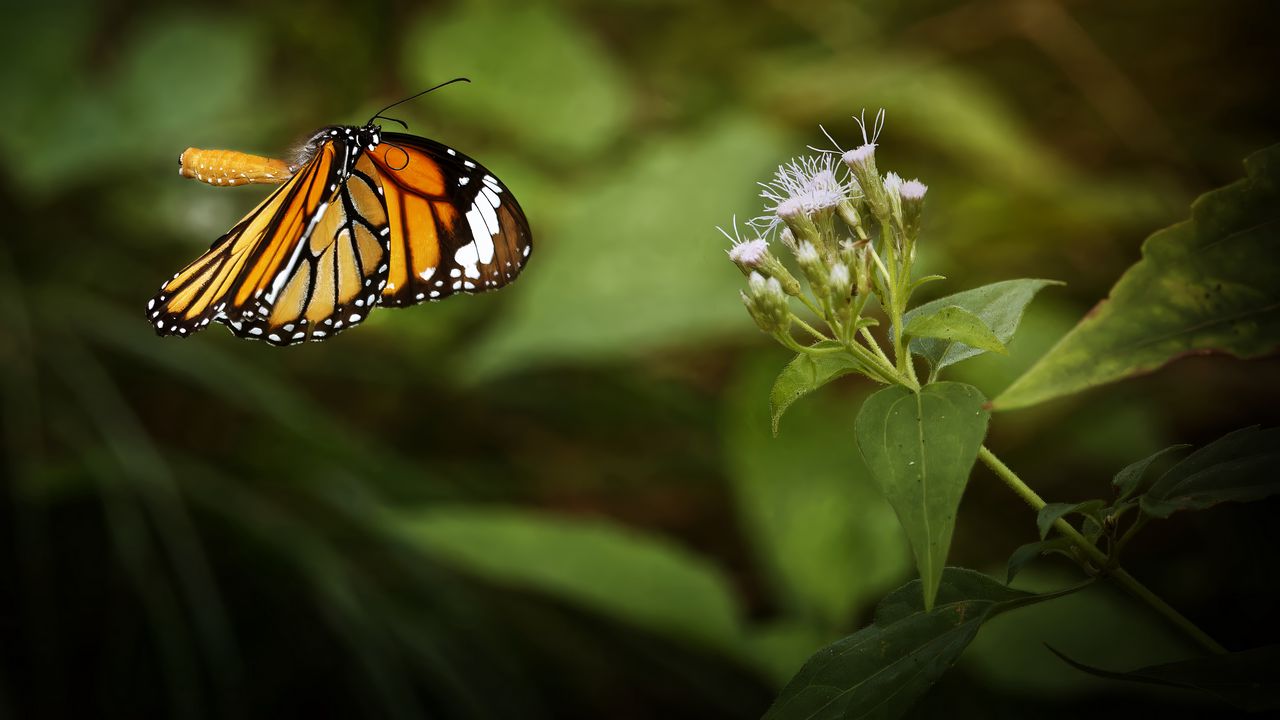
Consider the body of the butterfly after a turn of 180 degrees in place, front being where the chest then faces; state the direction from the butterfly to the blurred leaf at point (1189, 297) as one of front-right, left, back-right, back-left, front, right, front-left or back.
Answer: back-left

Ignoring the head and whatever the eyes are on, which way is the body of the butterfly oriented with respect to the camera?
to the viewer's right
